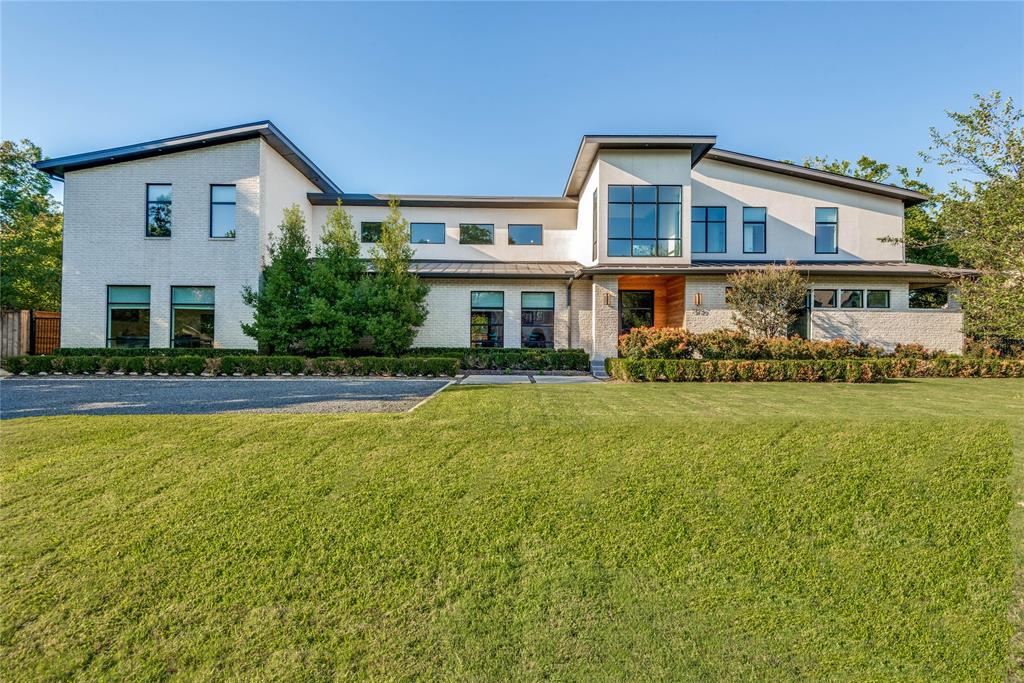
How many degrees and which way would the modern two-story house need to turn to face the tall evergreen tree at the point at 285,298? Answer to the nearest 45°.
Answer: approximately 90° to its right

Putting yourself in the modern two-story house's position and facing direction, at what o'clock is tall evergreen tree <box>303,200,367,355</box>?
The tall evergreen tree is roughly at 2 o'clock from the modern two-story house.

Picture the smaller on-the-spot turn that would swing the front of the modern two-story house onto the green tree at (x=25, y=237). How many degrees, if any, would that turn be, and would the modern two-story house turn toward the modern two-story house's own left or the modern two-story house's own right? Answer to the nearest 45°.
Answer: approximately 90° to the modern two-story house's own right

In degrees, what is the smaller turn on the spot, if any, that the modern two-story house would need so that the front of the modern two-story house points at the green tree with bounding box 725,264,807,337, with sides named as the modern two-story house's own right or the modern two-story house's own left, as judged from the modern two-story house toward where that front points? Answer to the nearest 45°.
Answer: approximately 90° to the modern two-story house's own left

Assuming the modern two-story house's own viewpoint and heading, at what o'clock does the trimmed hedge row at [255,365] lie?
The trimmed hedge row is roughly at 2 o'clock from the modern two-story house.

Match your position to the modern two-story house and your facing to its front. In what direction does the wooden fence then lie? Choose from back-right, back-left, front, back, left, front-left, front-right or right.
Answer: right

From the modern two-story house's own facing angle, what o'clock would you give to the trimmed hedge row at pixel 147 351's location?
The trimmed hedge row is roughly at 3 o'clock from the modern two-story house.

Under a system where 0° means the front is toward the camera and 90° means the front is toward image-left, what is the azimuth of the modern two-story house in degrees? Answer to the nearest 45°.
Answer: approximately 0°
